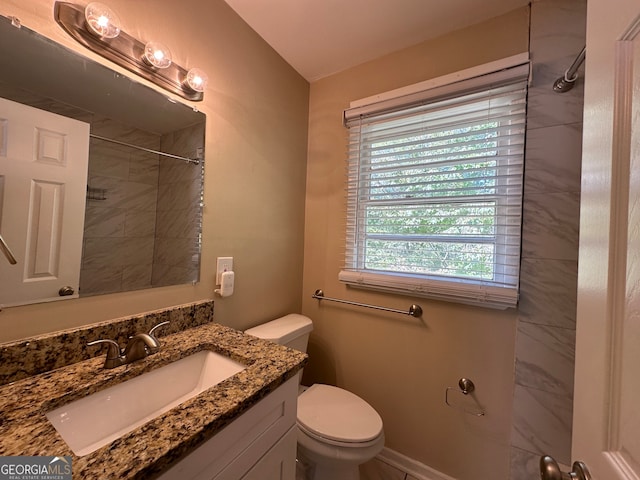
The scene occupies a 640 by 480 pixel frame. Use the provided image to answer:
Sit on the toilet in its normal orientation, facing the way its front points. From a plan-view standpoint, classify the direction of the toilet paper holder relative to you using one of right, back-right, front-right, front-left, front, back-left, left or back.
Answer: front-left

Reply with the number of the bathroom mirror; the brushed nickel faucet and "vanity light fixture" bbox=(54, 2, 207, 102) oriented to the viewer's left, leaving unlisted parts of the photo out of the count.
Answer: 0

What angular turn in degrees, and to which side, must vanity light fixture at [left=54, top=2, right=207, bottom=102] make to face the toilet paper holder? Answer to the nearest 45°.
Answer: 0° — it already faces it

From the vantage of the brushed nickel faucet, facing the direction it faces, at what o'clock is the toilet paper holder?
The toilet paper holder is roughly at 11 o'clock from the brushed nickel faucet.

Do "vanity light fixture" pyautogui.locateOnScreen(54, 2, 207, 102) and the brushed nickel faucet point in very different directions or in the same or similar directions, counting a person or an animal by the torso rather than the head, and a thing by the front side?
same or similar directions

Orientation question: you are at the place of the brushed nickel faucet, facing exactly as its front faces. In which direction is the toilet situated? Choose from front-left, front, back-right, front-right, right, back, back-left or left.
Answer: front-left

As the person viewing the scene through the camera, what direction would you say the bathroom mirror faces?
facing the viewer and to the right of the viewer

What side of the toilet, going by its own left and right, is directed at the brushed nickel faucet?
right

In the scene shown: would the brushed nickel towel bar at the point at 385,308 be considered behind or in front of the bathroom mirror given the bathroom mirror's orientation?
in front

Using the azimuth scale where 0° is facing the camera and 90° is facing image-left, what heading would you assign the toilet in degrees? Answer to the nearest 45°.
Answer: approximately 315°

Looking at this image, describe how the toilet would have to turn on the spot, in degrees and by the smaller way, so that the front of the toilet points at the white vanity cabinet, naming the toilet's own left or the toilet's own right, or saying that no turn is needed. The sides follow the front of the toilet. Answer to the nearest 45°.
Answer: approximately 90° to the toilet's own right

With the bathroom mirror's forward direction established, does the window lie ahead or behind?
ahead

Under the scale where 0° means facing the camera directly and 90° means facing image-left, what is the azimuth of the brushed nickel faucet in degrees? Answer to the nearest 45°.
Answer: approximately 315°
